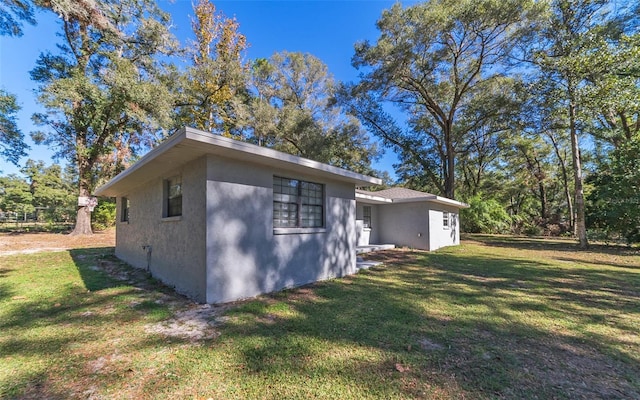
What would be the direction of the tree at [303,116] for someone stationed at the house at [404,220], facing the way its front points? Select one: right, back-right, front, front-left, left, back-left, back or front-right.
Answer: back

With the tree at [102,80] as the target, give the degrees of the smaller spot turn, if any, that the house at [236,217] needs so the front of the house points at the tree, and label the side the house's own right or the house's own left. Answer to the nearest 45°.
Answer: approximately 180°

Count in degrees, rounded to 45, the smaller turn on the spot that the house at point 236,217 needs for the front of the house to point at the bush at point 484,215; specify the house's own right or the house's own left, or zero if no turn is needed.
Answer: approximately 90° to the house's own left

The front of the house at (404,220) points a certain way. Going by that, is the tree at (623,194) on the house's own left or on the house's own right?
on the house's own left

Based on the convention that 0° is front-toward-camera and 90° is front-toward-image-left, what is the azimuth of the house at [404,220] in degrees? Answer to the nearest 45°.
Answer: approximately 315°

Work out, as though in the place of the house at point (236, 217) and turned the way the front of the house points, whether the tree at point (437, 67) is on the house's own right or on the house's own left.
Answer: on the house's own left

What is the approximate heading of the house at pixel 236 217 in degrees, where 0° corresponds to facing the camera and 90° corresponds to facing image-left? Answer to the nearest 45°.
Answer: approximately 315°

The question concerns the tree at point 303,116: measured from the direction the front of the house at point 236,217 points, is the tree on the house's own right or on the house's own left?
on the house's own left

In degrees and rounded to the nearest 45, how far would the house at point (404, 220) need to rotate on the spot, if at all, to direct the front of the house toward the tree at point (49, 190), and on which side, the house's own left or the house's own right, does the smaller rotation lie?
approximately 135° to the house's own right

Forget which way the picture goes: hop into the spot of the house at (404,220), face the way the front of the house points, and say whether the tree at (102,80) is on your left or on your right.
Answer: on your right
